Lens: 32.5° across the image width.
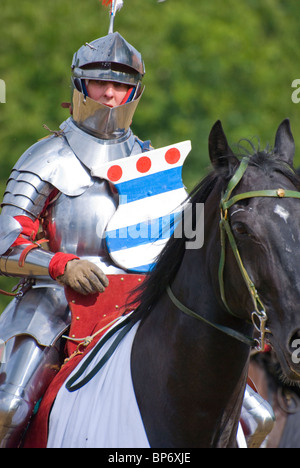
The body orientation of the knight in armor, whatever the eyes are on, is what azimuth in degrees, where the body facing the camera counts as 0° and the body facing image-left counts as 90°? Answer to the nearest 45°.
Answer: approximately 315°
